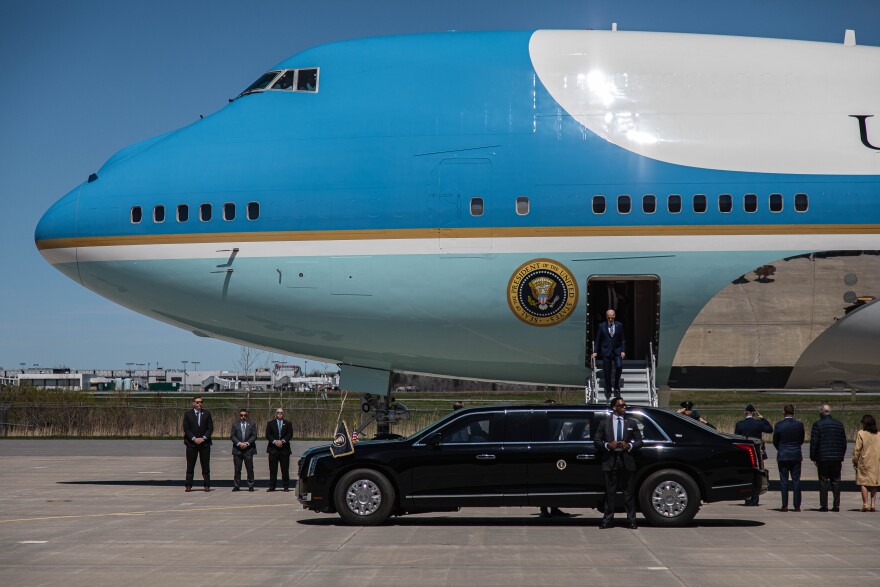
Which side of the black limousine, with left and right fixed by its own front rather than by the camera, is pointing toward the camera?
left

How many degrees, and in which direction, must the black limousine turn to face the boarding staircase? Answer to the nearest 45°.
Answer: approximately 135° to its right

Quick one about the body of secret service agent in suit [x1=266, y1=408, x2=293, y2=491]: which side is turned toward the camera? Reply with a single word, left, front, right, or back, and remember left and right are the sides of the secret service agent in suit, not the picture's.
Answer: front

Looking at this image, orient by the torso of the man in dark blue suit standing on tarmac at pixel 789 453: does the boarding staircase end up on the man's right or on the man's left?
on the man's left

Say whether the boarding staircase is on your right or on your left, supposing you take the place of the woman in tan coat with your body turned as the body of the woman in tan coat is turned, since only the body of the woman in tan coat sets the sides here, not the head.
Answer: on your left

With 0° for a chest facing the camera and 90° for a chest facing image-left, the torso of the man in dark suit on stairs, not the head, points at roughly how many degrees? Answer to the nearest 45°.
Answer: approximately 0°

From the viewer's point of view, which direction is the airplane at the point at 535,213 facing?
to the viewer's left

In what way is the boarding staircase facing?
toward the camera

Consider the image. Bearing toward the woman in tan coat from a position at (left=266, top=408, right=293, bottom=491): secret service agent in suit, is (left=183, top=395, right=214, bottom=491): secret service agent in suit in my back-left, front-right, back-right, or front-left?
back-right

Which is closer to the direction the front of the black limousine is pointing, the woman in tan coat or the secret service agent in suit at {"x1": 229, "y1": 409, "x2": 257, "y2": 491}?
the secret service agent in suit

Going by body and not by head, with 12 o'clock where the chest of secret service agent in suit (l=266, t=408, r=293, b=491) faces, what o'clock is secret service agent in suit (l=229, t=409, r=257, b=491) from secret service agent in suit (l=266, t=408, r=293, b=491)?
secret service agent in suit (l=229, t=409, r=257, b=491) is roughly at 4 o'clock from secret service agent in suit (l=266, t=408, r=293, b=491).

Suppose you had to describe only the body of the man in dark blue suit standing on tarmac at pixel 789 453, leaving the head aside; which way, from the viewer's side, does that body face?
away from the camera
